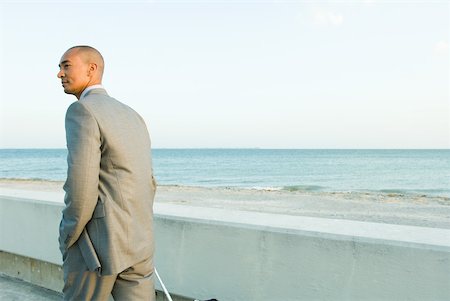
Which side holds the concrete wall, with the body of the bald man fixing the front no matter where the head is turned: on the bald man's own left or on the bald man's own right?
on the bald man's own right

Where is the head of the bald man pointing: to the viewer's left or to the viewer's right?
to the viewer's left

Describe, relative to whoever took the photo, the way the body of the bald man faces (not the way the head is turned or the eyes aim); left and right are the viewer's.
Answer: facing away from the viewer and to the left of the viewer
